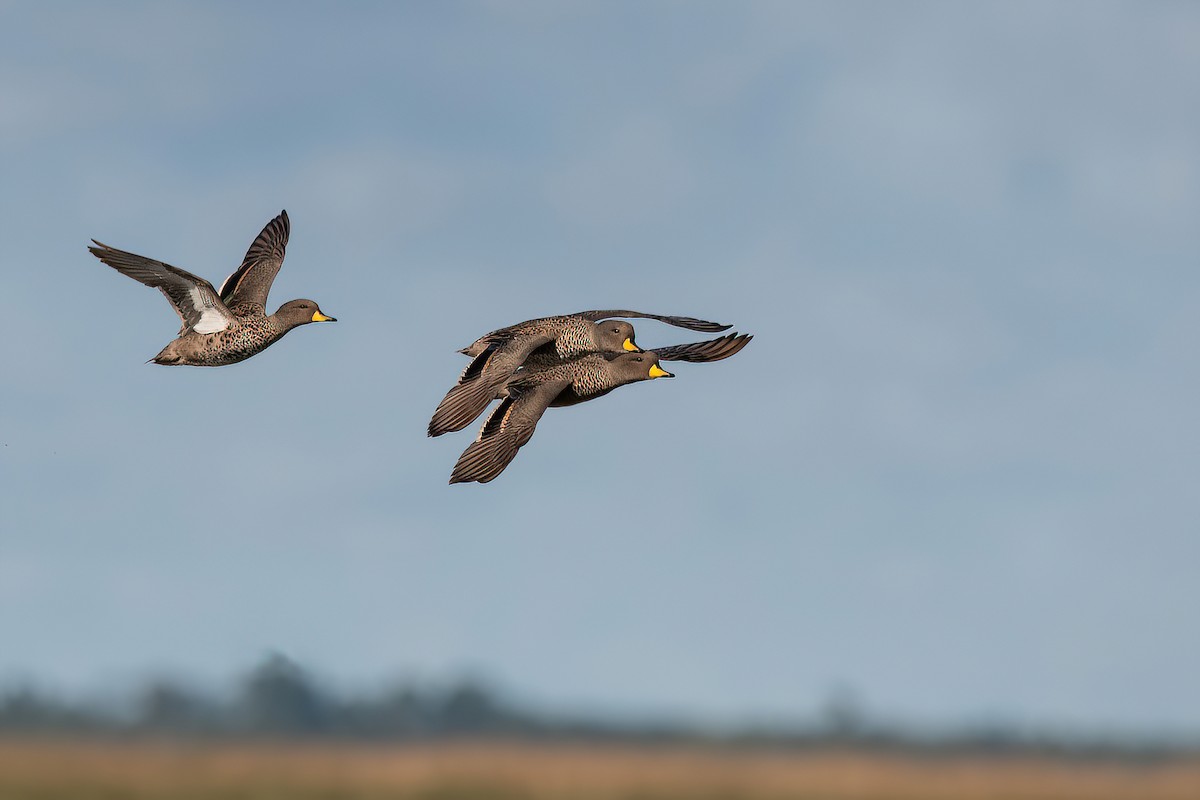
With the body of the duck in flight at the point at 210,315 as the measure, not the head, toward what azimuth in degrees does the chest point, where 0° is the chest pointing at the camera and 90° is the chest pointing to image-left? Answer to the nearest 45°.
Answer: approximately 270°

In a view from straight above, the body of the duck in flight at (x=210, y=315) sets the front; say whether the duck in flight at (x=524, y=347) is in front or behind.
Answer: in front

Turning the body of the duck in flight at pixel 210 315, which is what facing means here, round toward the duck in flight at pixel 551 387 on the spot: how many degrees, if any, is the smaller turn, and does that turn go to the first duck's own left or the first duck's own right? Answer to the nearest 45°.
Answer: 0° — it already faces it
